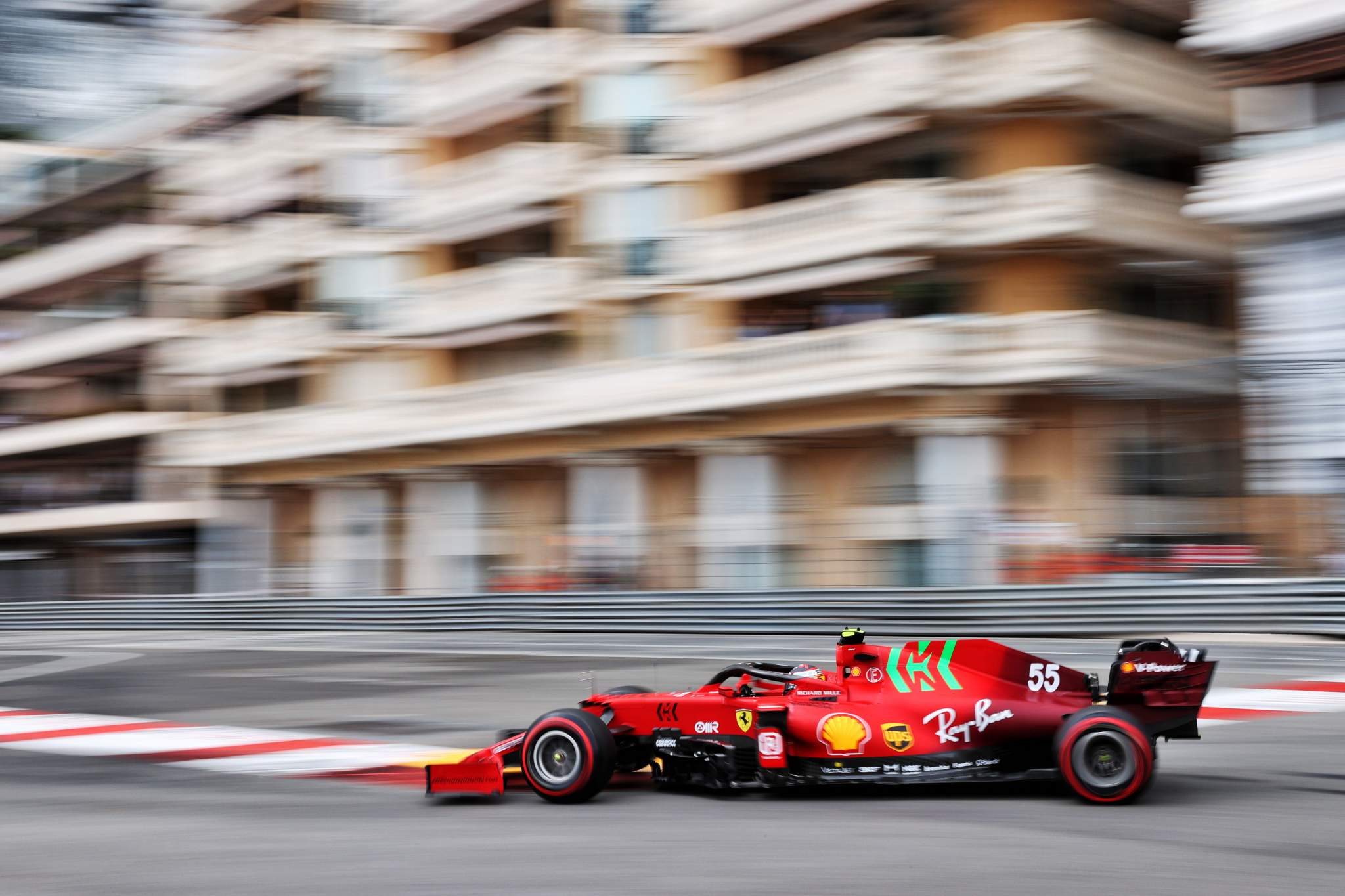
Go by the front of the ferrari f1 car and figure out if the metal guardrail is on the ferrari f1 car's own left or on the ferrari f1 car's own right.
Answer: on the ferrari f1 car's own right

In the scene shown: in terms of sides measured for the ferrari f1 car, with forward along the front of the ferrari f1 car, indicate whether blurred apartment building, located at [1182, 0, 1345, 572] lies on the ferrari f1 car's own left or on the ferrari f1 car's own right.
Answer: on the ferrari f1 car's own right

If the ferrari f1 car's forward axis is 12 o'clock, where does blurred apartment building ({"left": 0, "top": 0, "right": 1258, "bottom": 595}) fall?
The blurred apartment building is roughly at 3 o'clock from the ferrari f1 car.

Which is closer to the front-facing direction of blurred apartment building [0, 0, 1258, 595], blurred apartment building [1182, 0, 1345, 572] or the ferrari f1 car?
the ferrari f1 car

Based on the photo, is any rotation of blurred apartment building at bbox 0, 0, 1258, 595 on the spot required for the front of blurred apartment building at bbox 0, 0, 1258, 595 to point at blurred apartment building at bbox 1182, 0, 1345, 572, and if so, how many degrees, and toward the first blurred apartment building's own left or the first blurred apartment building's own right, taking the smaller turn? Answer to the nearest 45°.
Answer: approximately 90° to the first blurred apartment building's own left

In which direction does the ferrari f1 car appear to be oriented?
to the viewer's left

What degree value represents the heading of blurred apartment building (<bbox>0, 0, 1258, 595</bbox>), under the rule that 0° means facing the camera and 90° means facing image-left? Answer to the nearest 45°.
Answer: approximately 45°
